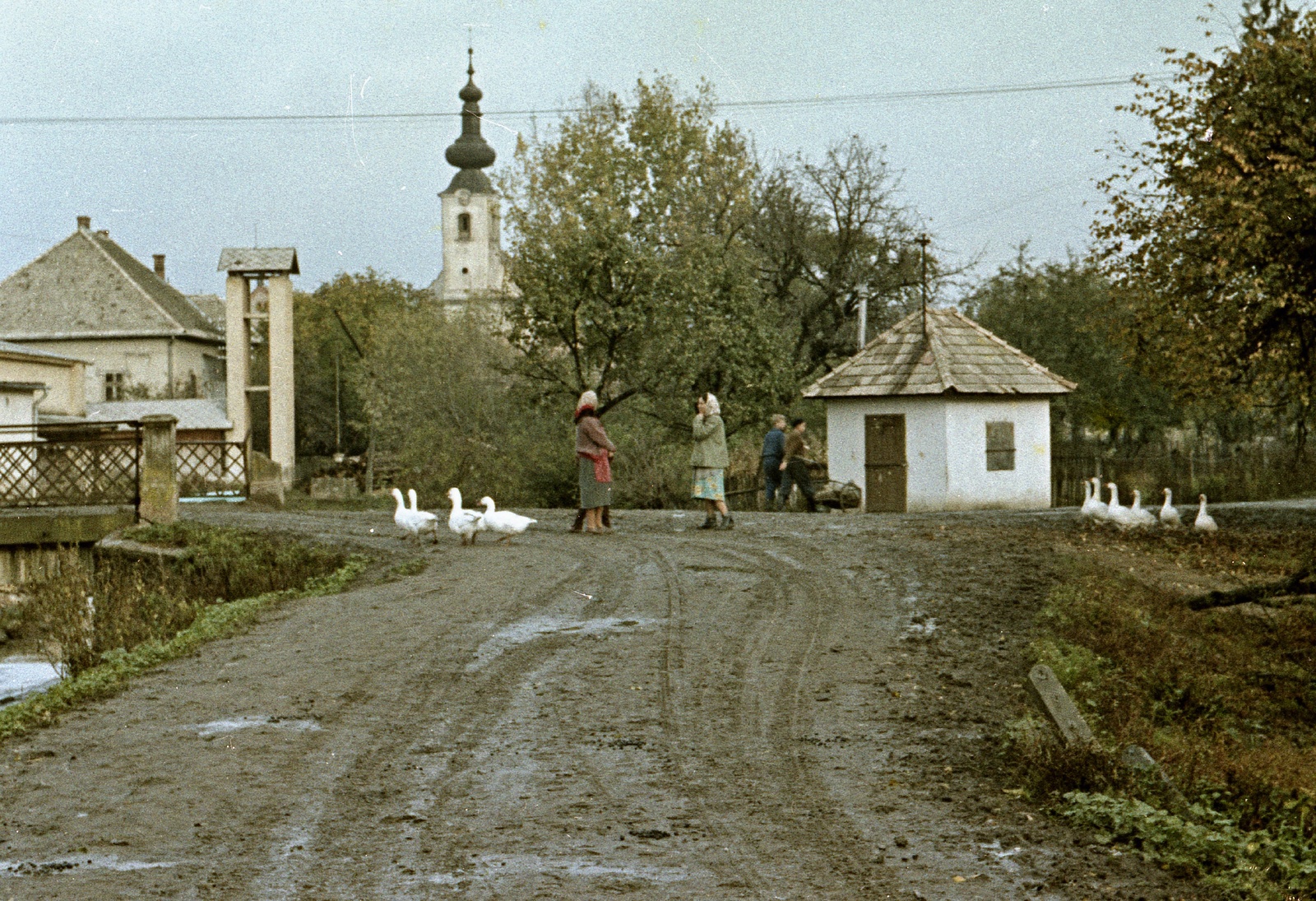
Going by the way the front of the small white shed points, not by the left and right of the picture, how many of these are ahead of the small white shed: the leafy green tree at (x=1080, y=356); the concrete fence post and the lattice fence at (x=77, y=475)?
2

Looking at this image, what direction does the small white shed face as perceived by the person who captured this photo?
facing the viewer and to the left of the viewer

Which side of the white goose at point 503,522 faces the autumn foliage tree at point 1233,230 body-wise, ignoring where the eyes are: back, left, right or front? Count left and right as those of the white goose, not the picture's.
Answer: back

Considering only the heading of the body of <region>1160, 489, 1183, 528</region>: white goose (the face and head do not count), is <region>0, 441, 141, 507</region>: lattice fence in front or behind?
in front

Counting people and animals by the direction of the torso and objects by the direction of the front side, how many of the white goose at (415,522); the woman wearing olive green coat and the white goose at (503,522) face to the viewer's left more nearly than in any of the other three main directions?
3

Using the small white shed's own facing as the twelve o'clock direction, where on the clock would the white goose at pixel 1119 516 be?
The white goose is roughly at 10 o'clock from the small white shed.

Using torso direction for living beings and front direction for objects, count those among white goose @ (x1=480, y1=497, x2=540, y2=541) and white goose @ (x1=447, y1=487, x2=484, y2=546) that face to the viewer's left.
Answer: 2

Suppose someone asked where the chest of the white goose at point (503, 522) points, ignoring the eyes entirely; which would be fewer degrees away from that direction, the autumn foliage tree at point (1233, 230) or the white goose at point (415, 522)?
the white goose

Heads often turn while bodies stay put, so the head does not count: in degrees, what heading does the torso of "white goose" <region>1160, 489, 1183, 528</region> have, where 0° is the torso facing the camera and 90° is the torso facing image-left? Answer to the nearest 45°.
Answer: approximately 45°

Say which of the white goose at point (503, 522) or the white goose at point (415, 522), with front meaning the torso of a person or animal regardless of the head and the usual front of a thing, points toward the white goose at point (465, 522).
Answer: the white goose at point (503, 522)

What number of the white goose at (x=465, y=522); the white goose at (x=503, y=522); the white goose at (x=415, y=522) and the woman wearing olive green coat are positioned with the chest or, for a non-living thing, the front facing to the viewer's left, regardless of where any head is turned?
4

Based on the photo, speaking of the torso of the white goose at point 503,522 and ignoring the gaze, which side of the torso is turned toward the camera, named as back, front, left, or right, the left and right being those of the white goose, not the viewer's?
left

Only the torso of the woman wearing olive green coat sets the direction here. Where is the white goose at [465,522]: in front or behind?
in front

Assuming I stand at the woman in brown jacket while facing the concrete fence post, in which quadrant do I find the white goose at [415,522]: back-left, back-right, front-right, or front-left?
front-left

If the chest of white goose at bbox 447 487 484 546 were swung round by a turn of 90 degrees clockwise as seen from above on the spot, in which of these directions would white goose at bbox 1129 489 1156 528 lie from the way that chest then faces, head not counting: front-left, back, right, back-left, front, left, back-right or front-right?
right

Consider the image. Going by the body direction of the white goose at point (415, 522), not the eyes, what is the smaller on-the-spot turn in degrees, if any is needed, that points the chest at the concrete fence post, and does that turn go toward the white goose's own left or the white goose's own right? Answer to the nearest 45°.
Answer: approximately 45° to the white goose's own right

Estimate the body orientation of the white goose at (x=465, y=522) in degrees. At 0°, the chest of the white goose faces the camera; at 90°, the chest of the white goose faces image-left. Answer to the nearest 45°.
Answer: approximately 90°

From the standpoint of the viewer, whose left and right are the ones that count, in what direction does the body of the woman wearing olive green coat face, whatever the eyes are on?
facing to the left of the viewer

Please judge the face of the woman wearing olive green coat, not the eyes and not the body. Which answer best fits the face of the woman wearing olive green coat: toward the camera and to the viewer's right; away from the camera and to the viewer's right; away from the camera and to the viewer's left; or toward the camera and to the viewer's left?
toward the camera and to the viewer's left

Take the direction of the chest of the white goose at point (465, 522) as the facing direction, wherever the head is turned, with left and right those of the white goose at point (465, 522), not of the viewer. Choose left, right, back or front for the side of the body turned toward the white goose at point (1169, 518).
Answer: back
